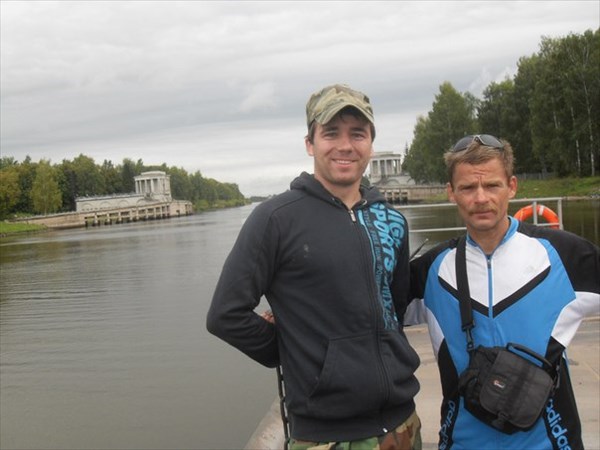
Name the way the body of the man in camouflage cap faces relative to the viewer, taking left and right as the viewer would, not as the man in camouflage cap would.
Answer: facing the viewer and to the right of the viewer

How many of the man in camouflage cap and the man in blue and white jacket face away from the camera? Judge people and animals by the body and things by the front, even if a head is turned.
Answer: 0

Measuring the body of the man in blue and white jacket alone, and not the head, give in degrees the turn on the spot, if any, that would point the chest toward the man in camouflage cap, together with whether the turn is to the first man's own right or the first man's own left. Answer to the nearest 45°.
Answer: approximately 45° to the first man's own right

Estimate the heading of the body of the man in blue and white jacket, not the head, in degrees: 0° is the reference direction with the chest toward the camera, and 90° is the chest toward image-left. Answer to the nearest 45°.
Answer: approximately 0°

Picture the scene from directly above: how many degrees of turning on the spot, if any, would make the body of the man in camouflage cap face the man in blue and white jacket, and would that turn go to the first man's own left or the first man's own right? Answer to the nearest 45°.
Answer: approximately 45° to the first man's own left
